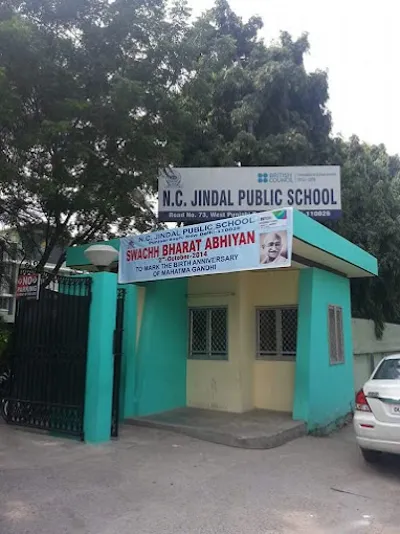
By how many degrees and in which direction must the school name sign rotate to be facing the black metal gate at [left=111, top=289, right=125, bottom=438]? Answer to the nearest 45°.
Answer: approximately 45° to its right

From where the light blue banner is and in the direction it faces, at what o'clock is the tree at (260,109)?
The tree is roughly at 5 o'clock from the light blue banner.

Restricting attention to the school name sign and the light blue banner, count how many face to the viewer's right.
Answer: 0

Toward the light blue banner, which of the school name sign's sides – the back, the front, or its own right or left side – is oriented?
front

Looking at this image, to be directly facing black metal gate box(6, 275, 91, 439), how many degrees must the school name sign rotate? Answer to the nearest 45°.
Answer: approximately 45° to its right

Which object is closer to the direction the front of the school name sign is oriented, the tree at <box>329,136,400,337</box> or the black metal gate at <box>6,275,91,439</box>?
the black metal gate

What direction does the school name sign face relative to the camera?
toward the camera

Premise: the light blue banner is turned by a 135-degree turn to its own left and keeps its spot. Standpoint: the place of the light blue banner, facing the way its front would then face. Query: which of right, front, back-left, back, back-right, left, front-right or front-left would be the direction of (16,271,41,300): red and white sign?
back

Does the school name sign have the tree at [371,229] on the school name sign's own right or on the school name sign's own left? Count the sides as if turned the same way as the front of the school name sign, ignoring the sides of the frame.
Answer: on the school name sign's own left

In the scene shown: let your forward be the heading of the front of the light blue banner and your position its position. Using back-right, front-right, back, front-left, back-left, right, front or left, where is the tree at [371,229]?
back

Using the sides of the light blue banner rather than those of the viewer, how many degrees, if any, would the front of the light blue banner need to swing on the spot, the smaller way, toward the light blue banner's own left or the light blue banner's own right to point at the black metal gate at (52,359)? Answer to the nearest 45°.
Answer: approximately 45° to the light blue banner's own right
